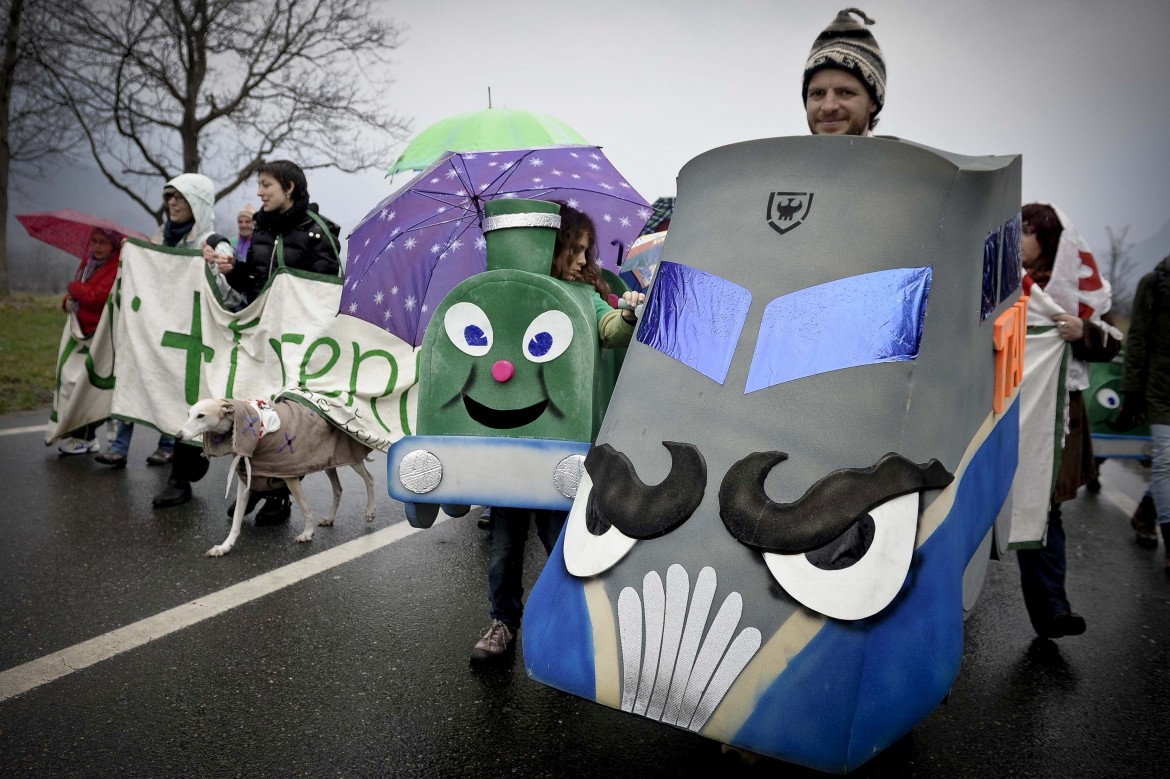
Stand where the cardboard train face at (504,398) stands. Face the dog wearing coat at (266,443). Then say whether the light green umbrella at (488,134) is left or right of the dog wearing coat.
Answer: right

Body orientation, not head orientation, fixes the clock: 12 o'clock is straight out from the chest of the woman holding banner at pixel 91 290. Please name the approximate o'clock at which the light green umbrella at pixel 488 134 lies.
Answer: The light green umbrella is roughly at 8 o'clock from the woman holding banner.

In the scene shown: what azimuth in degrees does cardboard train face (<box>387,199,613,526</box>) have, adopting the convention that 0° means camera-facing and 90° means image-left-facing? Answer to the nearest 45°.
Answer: approximately 0°

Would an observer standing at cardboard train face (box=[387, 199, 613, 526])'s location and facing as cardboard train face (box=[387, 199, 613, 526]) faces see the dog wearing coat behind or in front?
behind

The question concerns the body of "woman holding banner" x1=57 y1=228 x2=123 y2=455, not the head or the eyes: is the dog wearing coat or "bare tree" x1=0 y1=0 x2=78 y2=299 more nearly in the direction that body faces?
the dog wearing coat

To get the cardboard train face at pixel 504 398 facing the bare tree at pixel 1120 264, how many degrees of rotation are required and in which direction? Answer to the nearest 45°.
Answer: approximately 135° to its left

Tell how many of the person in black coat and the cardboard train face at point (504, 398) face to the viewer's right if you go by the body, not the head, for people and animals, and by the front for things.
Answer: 0

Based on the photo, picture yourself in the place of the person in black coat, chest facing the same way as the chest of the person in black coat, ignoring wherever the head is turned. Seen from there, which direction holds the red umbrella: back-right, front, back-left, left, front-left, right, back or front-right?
right

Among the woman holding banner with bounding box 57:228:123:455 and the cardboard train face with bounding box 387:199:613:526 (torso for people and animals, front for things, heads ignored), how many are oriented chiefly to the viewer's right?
0

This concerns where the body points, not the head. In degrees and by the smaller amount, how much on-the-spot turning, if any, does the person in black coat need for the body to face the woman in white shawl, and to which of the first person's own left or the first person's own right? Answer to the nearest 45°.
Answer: approximately 90° to the first person's own left

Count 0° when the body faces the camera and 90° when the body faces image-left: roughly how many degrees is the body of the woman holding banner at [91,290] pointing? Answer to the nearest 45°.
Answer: approximately 45°
